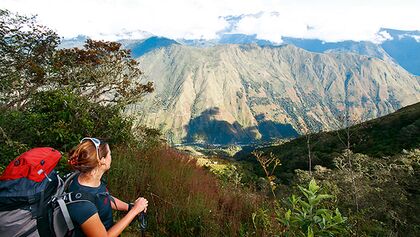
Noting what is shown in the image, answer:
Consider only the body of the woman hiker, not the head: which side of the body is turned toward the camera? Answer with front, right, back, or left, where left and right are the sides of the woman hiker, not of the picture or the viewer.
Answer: right
